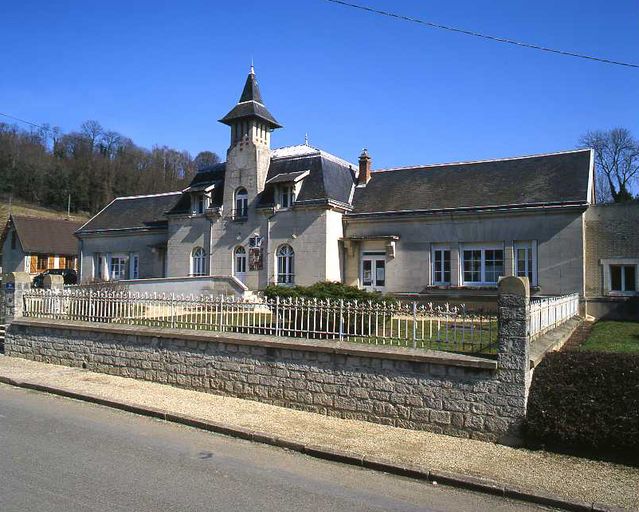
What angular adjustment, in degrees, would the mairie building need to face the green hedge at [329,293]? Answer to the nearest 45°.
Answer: approximately 45° to its left

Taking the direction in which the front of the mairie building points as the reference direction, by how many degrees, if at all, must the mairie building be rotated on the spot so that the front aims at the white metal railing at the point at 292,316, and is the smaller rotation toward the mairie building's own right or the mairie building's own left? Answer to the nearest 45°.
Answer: approximately 45° to the mairie building's own left

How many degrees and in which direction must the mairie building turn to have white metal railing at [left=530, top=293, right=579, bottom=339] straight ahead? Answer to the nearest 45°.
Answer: approximately 45° to its left

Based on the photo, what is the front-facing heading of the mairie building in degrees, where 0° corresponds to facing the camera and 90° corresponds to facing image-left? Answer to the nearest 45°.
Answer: approximately 45°
